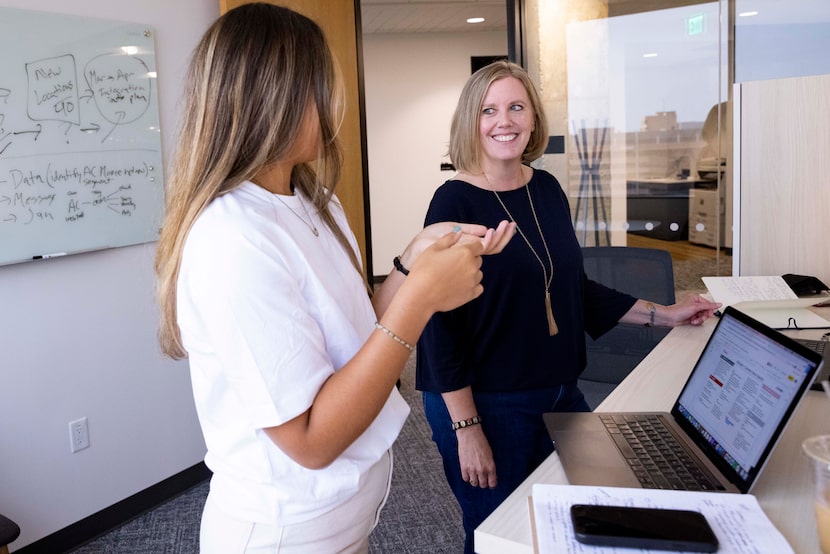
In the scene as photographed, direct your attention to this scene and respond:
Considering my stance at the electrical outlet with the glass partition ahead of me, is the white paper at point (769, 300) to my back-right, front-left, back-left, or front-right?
front-right

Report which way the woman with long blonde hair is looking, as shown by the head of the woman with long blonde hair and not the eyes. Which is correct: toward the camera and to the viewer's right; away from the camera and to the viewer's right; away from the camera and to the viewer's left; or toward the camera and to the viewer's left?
away from the camera and to the viewer's right

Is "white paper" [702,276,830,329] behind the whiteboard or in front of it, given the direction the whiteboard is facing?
in front

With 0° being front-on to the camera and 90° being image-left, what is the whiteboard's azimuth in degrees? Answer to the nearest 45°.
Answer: approximately 315°

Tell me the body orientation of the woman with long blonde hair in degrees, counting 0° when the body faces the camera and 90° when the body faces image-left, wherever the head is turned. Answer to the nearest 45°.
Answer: approximately 270°

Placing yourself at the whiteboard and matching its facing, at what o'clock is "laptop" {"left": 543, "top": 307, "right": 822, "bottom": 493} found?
The laptop is roughly at 1 o'clock from the whiteboard.

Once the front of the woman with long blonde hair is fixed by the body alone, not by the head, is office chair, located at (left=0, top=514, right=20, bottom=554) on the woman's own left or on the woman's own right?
on the woman's own left

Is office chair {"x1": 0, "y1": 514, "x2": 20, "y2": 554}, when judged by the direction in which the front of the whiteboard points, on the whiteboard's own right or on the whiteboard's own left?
on the whiteboard's own right

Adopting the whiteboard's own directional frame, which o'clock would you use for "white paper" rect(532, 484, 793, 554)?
The white paper is roughly at 1 o'clock from the whiteboard.

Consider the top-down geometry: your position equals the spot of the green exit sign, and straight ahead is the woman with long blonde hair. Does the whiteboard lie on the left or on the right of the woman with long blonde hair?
right

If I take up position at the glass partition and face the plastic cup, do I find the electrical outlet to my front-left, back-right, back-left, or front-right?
front-right

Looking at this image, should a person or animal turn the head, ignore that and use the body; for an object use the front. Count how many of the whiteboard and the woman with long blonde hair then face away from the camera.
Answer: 0
